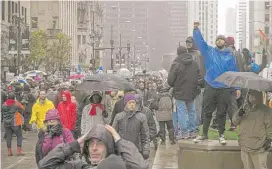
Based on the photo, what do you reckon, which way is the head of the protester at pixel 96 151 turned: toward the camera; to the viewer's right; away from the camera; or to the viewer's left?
toward the camera

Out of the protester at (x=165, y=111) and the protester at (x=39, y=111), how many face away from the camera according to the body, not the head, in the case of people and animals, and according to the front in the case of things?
1

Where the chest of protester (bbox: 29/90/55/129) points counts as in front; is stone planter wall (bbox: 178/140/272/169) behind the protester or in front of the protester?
in front

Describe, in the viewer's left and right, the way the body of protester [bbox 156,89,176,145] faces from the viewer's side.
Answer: facing away from the viewer

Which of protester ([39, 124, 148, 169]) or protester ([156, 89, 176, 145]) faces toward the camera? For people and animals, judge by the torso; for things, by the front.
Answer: protester ([39, 124, 148, 169])

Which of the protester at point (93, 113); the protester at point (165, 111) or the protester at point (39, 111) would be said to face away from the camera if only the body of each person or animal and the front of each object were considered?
the protester at point (165, 111)

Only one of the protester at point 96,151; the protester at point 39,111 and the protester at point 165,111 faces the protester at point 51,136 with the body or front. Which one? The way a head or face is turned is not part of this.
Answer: the protester at point 39,111

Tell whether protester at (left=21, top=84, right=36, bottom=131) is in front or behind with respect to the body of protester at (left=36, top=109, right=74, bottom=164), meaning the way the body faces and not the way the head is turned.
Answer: behind

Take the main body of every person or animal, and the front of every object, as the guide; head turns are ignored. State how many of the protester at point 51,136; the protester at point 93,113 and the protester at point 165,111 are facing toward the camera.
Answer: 2

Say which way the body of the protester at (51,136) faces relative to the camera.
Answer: toward the camera

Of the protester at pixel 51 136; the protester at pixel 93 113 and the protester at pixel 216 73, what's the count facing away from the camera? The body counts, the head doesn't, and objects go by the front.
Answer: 0

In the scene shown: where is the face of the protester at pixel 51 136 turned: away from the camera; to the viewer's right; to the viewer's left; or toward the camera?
toward the camera

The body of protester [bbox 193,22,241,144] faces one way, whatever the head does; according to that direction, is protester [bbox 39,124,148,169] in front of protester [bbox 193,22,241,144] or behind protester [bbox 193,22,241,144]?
in front

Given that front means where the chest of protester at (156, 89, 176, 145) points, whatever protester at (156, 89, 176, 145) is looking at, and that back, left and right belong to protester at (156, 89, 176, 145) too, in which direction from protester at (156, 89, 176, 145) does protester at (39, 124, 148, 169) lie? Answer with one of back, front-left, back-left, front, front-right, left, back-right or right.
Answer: back
